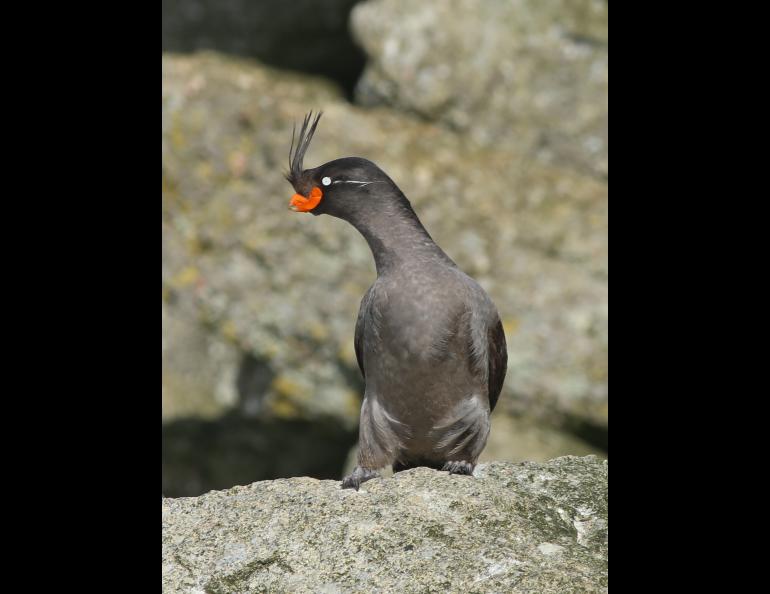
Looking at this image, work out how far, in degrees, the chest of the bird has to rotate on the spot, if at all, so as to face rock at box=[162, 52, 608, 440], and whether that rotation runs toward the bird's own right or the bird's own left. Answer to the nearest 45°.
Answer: approximately 135° to the bird's own right

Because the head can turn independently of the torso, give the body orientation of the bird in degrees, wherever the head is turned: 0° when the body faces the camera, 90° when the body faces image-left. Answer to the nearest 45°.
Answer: approximately 45°

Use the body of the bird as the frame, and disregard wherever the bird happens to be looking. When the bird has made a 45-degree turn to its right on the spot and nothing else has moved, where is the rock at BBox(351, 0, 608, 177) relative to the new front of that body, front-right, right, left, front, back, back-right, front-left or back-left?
right
